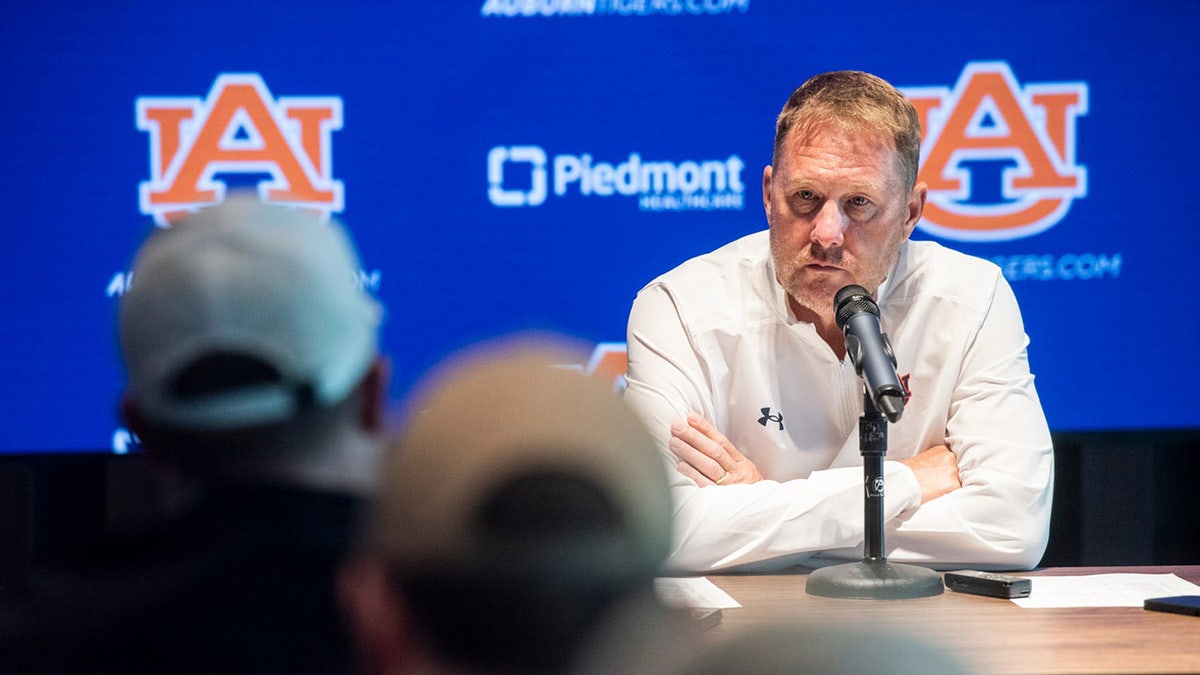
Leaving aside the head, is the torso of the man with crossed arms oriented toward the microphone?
yes

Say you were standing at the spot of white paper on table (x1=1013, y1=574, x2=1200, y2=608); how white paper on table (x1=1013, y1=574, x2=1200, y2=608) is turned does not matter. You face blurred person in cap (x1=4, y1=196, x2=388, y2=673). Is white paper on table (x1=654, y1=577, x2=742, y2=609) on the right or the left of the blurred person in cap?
right

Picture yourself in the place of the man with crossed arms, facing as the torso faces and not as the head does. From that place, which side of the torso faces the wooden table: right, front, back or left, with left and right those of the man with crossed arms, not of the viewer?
front

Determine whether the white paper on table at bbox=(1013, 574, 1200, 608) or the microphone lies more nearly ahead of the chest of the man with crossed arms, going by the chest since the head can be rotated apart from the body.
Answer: the microphone

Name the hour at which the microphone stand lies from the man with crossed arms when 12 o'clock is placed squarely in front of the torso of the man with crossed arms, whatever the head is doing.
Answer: The microphone stand is roughly at 12 o'clock from the man with crossed arms.

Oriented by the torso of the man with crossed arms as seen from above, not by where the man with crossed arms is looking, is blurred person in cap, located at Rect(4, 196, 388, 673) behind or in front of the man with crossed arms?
in front

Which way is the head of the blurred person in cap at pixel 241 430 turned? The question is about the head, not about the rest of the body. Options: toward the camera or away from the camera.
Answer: away from the camera

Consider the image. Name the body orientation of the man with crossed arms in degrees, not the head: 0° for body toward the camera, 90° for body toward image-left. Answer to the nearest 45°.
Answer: approximately 0°

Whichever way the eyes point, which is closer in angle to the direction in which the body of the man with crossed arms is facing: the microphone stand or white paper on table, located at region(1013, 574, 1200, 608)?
the microphone stand
